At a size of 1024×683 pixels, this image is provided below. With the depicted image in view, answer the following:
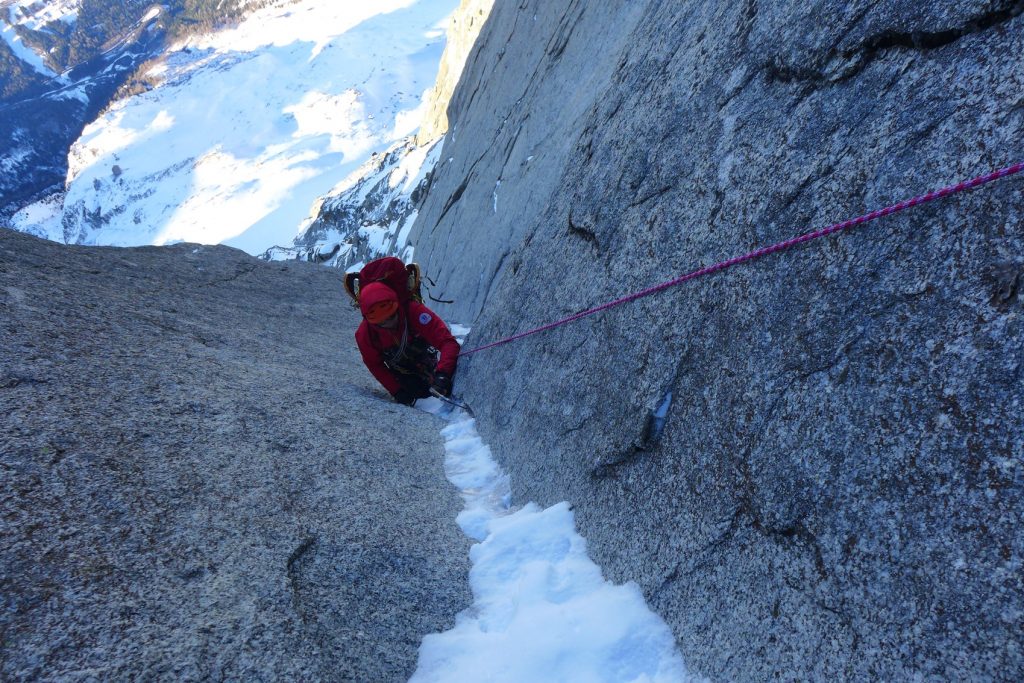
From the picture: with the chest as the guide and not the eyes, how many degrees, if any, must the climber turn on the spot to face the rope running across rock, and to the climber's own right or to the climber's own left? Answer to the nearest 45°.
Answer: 0° — they already face it

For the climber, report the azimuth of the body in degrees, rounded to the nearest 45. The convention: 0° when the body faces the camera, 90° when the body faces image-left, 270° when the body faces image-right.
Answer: approximately 0°
